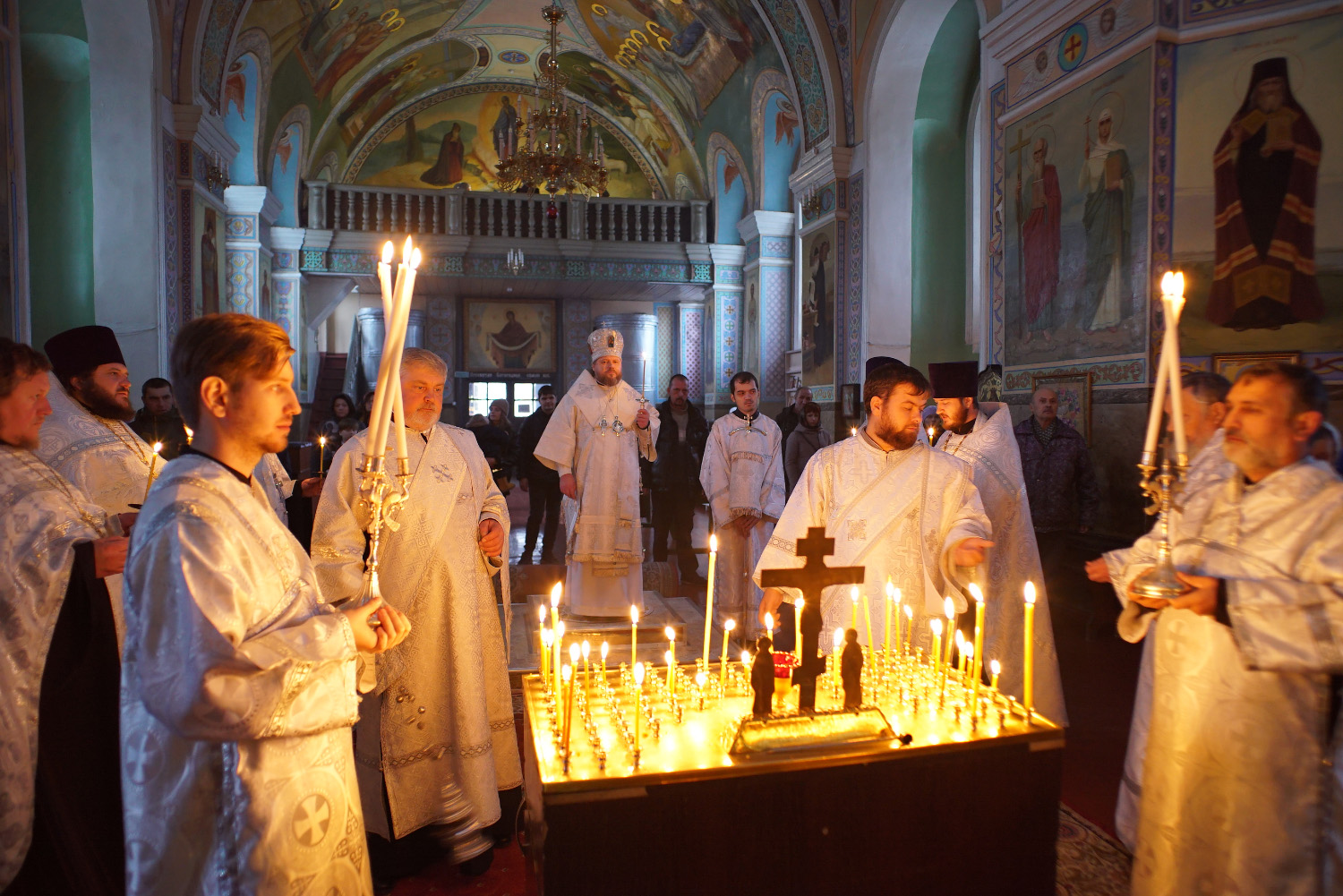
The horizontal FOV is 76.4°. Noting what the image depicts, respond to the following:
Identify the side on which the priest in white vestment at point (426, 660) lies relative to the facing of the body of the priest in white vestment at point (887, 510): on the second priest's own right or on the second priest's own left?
on the second priest's own right

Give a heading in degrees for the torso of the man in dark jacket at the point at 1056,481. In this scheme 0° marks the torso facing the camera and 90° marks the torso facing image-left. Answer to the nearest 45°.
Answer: approximately 45°

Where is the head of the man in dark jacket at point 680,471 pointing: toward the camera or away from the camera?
toward the camera

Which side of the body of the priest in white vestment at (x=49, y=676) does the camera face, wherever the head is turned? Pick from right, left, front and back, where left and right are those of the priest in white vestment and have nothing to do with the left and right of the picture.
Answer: right

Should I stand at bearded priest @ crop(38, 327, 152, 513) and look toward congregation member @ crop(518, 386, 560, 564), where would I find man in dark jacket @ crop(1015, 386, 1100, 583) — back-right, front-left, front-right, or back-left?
front-right

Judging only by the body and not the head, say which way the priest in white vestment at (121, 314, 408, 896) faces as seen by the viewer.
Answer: to the viewer's right

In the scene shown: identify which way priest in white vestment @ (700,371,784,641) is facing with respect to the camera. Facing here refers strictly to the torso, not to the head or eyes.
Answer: toward the camera

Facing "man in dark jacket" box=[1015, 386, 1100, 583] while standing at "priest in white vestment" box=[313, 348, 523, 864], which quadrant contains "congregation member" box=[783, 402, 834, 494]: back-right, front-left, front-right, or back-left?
front-left

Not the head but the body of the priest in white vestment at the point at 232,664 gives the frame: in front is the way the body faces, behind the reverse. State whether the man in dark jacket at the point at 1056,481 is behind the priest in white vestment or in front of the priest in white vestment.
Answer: in front

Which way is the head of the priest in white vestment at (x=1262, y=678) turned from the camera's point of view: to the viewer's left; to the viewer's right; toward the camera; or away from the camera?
to the viewer's left

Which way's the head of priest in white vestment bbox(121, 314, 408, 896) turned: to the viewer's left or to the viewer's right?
to the viewer's right

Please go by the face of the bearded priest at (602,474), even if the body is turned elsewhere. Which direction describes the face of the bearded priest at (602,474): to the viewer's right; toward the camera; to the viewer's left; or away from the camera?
toward the camera

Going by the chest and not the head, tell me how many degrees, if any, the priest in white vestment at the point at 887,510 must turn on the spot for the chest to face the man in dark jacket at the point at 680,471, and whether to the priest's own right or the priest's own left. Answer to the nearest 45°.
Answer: approximately 135° to the priest's own right

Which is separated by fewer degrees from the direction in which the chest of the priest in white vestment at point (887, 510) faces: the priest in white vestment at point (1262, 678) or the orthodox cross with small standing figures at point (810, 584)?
the orthodox cross with small standing figures
